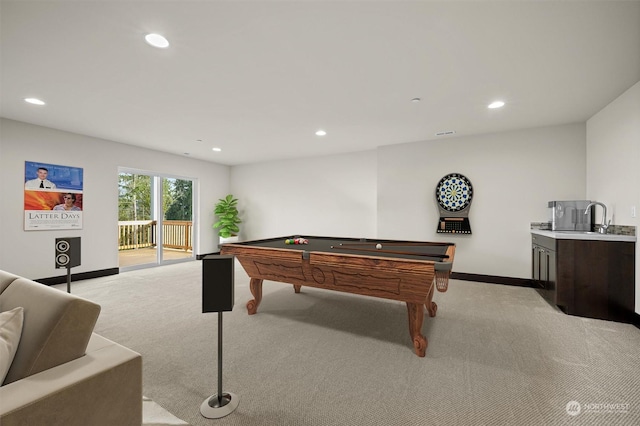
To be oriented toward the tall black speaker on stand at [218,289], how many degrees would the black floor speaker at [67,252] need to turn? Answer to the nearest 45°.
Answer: approximately 45° to its left

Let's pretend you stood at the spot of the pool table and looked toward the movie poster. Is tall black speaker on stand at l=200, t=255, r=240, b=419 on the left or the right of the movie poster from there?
left

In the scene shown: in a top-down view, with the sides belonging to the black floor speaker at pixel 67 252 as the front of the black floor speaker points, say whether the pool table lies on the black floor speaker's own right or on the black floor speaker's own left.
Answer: on the black floor speaker's own left

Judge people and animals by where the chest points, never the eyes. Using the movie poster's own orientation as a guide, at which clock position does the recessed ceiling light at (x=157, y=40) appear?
The recessed ceiling light is roughly at 1 o'clock from the movie poster.

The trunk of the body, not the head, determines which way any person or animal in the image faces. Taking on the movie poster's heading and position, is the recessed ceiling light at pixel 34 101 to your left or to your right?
on your right

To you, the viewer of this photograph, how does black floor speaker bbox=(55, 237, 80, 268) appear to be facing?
facing the viewer and to the left of the viewer

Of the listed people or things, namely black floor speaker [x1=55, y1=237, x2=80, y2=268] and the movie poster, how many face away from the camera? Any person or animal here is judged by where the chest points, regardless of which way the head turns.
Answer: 0

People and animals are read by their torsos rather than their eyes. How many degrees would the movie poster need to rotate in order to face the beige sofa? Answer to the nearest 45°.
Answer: approximately 45° to its right

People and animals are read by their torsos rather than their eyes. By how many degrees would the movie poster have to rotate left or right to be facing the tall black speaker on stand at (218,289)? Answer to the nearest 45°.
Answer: approximately 45° to its right

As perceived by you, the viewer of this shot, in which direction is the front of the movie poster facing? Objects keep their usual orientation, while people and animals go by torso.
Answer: facing the viewer and to the right of the viewer

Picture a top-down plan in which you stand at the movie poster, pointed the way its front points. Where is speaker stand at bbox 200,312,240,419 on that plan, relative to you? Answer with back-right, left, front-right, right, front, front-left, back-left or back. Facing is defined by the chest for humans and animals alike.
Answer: front-right

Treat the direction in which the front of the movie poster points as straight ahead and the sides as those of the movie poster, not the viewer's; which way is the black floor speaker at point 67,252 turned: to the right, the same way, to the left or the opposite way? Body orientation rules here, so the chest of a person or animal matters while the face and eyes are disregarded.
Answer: to the right
